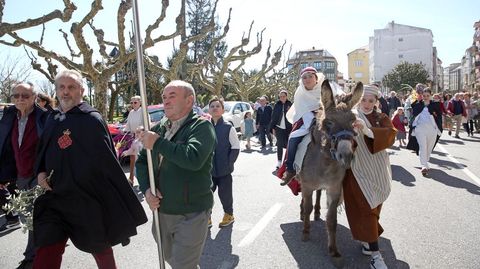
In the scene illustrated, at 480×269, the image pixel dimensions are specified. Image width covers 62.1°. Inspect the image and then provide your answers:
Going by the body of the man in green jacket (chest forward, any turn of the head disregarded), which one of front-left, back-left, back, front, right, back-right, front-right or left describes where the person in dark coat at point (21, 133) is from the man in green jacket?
right

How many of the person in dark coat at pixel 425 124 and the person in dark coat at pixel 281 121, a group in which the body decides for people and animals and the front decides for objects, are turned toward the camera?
2

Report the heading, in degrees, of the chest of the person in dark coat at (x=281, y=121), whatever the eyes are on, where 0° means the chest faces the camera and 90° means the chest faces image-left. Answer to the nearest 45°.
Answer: approximately 0°

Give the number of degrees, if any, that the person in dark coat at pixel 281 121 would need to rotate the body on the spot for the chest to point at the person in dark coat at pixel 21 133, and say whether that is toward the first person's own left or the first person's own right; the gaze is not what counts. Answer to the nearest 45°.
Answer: approximately 45° to the first person's own right

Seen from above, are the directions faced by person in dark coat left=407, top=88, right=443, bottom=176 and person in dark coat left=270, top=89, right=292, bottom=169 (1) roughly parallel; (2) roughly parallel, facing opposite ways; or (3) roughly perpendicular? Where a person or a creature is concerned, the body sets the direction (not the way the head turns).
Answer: roughly parallel

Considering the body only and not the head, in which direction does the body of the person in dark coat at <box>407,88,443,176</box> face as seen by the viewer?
toward the camera

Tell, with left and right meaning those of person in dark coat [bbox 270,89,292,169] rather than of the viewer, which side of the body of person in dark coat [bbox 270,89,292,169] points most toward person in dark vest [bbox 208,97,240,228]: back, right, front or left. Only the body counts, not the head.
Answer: front

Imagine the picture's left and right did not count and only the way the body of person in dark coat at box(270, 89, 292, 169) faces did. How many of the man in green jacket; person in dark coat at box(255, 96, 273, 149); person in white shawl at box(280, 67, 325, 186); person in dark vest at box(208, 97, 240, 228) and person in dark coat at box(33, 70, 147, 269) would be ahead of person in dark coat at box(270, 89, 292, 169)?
4

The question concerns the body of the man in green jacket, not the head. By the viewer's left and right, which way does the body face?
facing the viewer and to the left of the viewer

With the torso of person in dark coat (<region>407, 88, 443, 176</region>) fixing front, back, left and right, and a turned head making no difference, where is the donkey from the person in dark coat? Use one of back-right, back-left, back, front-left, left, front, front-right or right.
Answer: front

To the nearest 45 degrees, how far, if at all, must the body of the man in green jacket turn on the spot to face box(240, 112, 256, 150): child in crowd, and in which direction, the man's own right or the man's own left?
approximately 135° to the man's own right

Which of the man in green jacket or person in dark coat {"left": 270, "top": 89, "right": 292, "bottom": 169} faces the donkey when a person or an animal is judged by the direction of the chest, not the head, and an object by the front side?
the person in dark coat

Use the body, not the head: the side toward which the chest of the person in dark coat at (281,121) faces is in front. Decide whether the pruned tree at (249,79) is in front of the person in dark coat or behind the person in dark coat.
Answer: behind

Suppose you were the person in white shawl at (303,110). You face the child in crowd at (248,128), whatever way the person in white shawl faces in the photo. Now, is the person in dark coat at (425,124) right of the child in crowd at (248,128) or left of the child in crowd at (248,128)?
right
